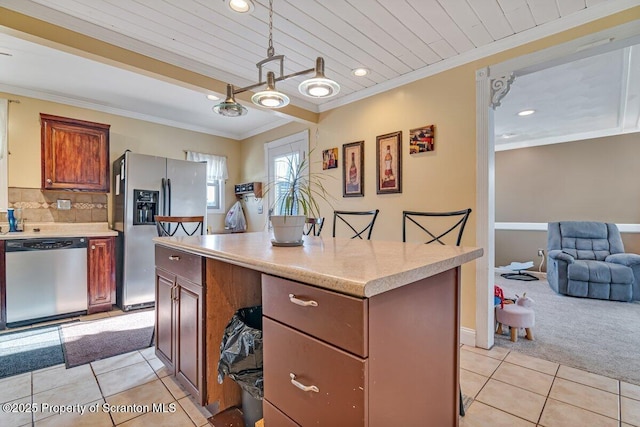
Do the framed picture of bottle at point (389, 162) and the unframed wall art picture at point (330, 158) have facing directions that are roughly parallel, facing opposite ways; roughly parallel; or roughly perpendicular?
roughly parallel

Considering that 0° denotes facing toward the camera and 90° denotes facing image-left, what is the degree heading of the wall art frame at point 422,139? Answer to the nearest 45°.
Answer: approximately 45°

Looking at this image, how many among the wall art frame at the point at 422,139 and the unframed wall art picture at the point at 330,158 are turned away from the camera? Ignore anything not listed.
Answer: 0

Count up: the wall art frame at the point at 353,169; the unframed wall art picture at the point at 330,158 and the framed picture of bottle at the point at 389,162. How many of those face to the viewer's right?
0

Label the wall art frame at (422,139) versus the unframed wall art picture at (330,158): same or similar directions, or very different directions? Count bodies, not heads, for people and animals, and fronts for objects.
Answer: same or similar directions

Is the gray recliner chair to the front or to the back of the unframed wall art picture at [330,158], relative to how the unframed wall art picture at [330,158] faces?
to the back

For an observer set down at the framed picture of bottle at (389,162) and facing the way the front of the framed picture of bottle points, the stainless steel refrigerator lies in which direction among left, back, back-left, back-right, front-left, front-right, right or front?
front-right

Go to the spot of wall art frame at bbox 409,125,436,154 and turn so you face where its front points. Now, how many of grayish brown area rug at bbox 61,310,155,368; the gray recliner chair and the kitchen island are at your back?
1

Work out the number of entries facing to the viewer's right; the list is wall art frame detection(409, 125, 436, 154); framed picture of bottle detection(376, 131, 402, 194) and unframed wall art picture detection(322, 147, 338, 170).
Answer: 0

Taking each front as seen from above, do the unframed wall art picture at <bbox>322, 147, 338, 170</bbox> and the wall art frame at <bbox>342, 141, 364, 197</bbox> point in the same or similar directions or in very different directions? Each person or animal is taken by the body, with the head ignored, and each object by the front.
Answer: same or similar directions

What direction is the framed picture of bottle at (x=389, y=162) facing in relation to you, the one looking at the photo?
facing the viewer and to the left of the viewer
